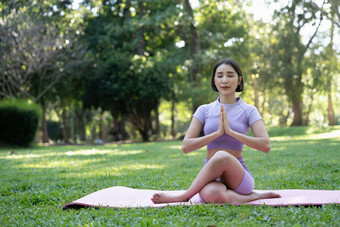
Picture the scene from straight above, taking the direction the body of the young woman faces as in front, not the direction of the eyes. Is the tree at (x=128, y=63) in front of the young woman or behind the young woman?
behind

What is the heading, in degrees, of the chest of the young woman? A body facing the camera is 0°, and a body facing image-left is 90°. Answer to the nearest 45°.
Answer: approximately 0°

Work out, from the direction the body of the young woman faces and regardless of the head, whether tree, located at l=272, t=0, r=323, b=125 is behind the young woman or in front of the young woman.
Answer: behind

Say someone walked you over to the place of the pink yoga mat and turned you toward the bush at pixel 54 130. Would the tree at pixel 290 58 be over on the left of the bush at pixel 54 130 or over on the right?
right

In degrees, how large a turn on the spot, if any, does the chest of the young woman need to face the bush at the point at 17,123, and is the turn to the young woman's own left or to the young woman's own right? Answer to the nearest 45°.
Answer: approximately 135° to the young woman's own right

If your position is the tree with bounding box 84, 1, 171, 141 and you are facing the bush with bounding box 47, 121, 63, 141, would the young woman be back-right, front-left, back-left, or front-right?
back-left
